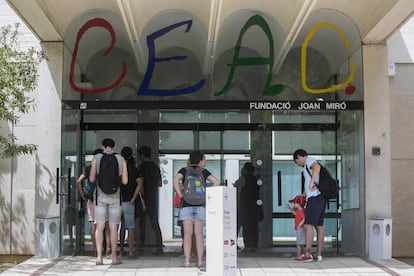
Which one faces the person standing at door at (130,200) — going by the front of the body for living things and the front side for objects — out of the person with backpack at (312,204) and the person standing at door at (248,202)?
the person with backpack

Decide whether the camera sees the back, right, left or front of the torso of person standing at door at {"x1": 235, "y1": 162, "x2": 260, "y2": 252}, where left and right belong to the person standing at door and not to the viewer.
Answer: back

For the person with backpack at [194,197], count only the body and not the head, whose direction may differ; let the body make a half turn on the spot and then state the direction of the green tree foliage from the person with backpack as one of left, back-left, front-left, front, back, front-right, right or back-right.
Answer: right

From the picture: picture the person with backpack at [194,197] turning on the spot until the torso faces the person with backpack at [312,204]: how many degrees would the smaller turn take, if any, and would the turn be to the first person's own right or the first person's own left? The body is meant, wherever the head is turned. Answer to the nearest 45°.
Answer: approximately 90° to the first person's own right

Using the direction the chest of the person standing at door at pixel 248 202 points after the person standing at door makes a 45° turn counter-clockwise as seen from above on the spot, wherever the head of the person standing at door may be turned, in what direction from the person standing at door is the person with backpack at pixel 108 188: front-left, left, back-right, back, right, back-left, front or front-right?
left

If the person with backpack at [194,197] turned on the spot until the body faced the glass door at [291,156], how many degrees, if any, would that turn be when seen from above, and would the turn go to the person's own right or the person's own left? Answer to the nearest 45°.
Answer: approximately 45° to the person's own right

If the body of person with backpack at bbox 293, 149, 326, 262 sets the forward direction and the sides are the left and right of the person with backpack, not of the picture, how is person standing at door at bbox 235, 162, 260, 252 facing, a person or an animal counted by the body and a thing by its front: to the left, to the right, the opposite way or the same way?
to the right

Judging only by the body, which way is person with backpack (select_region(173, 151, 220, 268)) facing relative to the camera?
away from the camera

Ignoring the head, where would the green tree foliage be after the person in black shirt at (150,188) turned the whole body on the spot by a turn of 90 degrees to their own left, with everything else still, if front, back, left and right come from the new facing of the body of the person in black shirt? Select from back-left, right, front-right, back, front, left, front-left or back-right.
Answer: front-right

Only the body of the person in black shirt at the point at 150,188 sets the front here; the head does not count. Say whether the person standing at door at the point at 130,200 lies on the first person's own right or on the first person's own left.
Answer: on the first person's own left

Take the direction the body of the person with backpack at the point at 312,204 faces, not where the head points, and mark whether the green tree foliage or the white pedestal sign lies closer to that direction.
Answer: the green tree foliage
